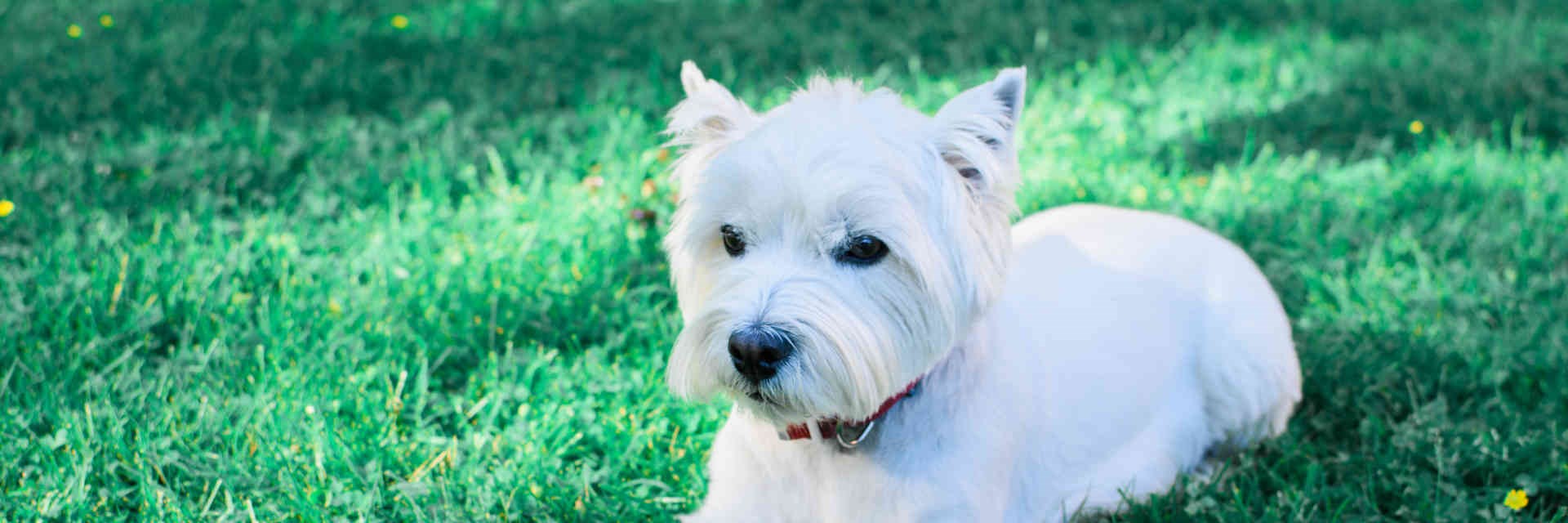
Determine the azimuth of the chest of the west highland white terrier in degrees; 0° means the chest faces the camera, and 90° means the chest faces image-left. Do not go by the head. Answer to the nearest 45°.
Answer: approximately 45°

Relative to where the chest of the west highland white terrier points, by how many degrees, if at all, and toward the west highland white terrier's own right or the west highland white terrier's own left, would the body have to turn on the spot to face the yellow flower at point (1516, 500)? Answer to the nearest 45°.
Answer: approximately 135° to the west highland white terrier's own left
